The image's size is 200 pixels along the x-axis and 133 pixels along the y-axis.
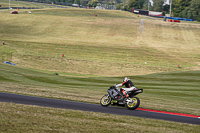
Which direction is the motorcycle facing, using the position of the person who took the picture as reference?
facing to the left of the viewer
